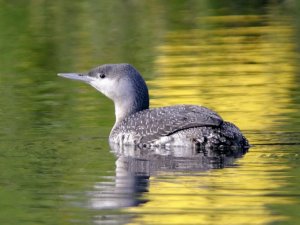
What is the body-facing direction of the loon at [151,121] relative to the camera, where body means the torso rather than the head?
to the viewer's left
